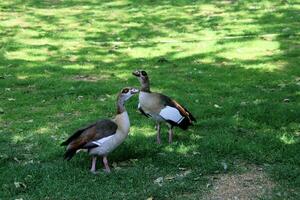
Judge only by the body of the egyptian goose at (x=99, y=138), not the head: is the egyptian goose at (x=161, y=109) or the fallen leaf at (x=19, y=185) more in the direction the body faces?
the egyptian goose

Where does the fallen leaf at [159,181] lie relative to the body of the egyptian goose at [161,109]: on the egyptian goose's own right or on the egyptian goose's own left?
on the egyptian goose's own left

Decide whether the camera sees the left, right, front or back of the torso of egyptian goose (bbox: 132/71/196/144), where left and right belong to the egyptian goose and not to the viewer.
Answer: left

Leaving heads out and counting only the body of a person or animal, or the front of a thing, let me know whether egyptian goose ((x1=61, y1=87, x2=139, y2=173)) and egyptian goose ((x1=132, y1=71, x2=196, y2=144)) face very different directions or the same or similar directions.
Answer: very different directions

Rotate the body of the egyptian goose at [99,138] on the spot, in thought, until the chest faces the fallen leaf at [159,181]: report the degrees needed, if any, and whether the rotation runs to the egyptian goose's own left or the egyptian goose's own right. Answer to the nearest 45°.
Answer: approximately 45° to the egyptian goose's own right

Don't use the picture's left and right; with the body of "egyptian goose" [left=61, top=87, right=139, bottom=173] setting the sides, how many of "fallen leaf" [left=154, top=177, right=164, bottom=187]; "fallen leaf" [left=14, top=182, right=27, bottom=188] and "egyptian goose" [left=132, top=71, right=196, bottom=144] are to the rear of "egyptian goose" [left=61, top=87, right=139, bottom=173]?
1

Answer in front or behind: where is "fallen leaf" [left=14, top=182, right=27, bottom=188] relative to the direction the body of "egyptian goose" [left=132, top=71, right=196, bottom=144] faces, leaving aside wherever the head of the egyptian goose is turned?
in front

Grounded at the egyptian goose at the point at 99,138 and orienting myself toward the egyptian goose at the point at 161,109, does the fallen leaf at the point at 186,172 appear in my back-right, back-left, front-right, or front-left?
front-right

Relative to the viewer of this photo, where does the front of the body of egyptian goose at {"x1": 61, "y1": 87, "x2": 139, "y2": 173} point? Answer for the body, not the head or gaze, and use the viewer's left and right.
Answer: facing to the right of the viewer

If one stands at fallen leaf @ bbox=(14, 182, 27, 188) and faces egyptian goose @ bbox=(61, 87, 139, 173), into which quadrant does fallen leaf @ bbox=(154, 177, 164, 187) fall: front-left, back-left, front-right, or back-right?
front-right

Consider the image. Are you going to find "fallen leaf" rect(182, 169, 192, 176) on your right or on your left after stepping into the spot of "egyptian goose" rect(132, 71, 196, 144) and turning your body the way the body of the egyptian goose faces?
on your left

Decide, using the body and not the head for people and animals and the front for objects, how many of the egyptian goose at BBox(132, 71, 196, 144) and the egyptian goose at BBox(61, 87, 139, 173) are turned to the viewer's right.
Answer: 1

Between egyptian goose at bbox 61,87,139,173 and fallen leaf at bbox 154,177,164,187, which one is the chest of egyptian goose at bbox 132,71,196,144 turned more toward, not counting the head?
the egyptian goose
